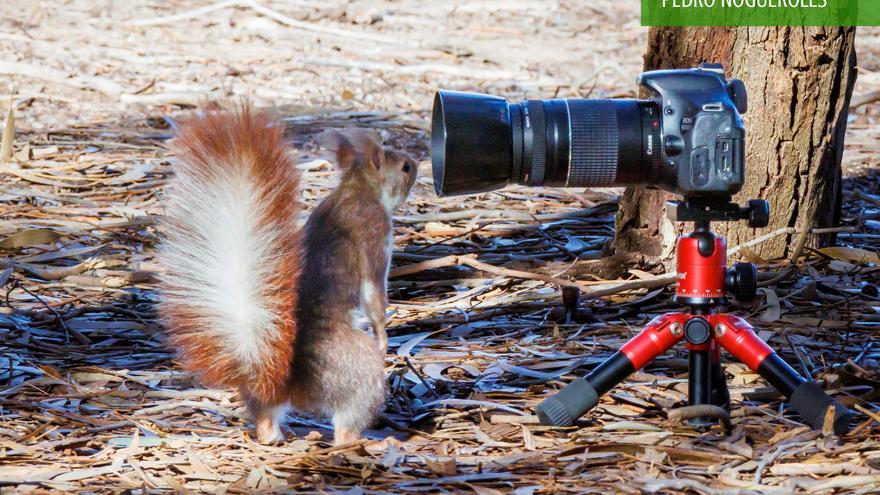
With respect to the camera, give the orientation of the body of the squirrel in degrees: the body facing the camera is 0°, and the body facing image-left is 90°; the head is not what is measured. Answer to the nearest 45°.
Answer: approximately 225°

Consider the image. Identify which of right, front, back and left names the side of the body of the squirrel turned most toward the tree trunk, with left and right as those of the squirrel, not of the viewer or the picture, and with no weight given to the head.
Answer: front

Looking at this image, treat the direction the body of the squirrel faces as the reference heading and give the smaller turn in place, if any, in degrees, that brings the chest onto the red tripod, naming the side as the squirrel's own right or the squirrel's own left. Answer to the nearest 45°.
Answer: approximately 45° to the squirrel's own right

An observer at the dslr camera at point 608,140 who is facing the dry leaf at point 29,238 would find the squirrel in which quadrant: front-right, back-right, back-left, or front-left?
front-left

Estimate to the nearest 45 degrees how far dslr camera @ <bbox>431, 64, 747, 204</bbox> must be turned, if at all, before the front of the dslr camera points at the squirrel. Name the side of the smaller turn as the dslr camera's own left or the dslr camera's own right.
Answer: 0° — it already faces it

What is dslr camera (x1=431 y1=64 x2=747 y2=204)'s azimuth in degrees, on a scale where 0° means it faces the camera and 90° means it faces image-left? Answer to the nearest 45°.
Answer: approximately 90°

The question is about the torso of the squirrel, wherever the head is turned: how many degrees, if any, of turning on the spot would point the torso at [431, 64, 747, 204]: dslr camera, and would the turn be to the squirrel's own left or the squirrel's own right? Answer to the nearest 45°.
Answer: approximately 45° to the squirrel's own right

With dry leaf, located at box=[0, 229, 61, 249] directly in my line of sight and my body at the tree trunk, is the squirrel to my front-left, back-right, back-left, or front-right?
front-left

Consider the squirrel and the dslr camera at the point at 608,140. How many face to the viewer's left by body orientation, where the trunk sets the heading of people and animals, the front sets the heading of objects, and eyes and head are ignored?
1

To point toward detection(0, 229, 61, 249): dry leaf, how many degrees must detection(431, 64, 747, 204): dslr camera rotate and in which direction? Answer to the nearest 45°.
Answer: approximately 45° to its right

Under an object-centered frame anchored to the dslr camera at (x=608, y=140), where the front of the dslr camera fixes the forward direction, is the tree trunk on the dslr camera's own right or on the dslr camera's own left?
on the dslr camera's own right

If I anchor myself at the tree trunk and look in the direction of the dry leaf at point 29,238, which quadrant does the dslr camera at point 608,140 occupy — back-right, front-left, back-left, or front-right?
front-left
